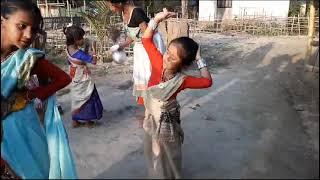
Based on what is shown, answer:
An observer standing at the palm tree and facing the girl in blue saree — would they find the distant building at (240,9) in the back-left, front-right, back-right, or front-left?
back-left

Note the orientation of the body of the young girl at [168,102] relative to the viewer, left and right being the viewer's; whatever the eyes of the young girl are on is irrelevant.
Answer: facing the viewer and to the left of the viewer

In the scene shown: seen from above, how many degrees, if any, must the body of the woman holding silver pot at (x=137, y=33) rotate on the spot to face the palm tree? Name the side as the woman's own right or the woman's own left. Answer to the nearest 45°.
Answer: approximately 90° to the woman's own right

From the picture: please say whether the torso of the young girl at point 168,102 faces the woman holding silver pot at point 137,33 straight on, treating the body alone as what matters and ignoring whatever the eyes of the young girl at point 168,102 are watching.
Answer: no

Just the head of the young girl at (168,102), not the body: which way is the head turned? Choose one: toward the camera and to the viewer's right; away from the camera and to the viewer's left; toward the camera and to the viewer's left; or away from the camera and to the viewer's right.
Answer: toward the camera and to the viewer's left

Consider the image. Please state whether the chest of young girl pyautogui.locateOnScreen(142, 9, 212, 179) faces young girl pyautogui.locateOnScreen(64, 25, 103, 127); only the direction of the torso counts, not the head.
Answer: no

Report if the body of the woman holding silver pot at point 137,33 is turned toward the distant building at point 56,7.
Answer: no

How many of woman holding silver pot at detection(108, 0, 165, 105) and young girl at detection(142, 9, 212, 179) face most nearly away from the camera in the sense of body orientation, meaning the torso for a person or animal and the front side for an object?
0

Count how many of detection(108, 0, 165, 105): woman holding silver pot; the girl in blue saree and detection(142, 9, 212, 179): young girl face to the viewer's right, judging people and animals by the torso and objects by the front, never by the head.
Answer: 0

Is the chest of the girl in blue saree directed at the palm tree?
no

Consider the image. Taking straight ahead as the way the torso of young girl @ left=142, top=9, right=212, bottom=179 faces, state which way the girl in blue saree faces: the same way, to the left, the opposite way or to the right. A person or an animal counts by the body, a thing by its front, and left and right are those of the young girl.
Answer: the same way
